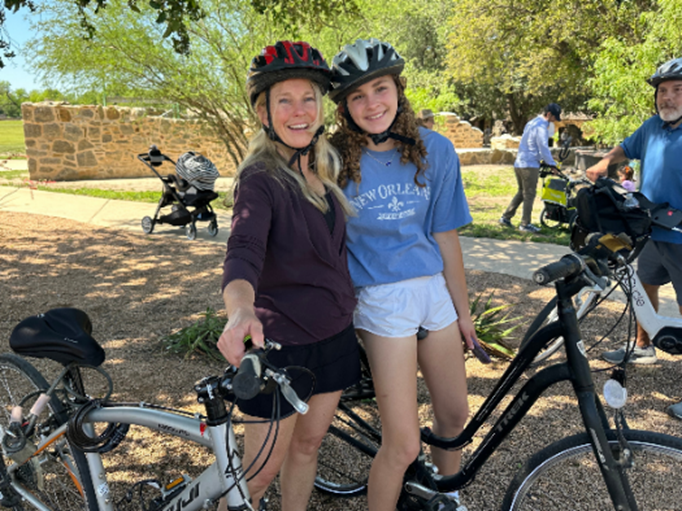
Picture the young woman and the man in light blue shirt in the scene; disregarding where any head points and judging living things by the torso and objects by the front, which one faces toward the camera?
the young woman

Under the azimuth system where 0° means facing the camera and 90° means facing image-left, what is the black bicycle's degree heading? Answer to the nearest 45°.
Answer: approximately 315°

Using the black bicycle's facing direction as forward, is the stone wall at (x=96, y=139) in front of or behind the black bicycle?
behind

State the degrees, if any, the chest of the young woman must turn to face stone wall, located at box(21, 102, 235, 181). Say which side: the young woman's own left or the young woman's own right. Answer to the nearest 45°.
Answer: approximately 135° to the young woman's own right

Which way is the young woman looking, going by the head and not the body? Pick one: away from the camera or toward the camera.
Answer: toward the camera

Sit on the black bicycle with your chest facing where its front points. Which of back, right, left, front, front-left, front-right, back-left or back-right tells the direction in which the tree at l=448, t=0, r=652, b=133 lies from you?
back-left

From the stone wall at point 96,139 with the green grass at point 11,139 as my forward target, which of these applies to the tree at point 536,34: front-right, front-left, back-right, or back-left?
back-right

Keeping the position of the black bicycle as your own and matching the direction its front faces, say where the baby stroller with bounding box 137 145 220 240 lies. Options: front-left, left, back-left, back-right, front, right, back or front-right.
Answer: back

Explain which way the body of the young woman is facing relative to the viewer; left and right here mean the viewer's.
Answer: facing the viewer

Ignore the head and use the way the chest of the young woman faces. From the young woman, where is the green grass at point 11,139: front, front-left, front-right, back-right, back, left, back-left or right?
back-right

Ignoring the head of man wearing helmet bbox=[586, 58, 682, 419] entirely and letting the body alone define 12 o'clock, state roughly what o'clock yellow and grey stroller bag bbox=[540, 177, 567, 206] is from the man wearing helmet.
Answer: The yellow and grey stroller bag is roughly at 4 o'clock from the man wearing helmet.
